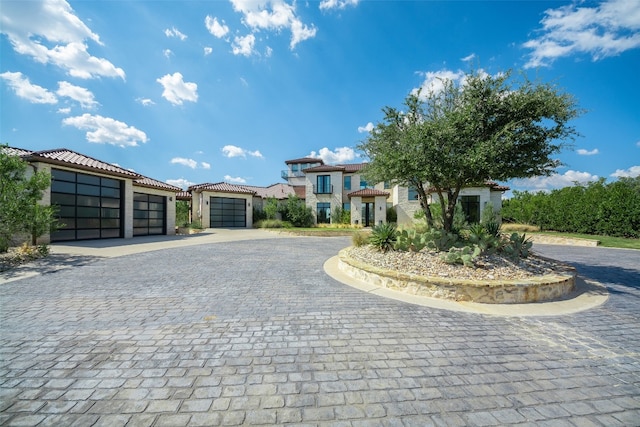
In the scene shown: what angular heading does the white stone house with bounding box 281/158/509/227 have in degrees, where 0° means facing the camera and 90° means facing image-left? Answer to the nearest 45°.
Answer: approximately 0°

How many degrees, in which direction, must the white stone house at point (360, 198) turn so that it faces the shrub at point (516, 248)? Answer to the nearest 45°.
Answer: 0° — it already faces it

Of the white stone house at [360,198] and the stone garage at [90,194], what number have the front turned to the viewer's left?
0

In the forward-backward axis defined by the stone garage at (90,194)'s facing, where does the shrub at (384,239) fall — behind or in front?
in front

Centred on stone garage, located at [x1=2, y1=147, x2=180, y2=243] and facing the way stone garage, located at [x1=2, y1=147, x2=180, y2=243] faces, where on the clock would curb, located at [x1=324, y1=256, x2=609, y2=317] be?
The curb is roughly at 1 o'clock from the stone garage.

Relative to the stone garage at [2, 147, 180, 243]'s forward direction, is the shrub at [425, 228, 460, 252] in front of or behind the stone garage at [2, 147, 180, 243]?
in front

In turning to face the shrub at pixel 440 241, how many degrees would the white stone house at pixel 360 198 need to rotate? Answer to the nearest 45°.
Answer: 0° — it already faces it

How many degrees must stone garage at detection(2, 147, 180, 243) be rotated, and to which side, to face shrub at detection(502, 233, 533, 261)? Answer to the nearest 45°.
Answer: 0° — it already faces it

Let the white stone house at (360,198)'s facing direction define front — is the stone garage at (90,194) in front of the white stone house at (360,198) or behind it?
in front

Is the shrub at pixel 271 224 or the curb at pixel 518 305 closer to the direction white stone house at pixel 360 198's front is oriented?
the curb

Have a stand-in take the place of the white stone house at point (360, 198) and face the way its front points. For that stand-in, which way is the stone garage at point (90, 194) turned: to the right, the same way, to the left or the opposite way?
to the left

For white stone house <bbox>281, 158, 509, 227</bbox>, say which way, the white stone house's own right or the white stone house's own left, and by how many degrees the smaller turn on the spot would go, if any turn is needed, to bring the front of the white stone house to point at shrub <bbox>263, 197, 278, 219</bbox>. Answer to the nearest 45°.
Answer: approximately 45° to the white stone house's own right
